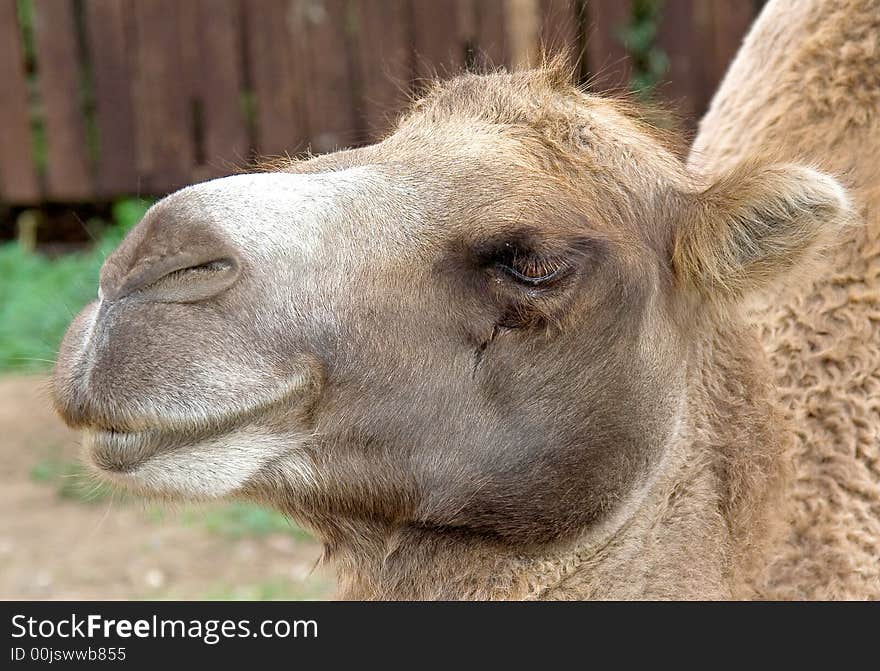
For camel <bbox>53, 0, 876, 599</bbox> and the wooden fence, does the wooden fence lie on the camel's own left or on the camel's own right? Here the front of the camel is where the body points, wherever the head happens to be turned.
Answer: on the camel's own right

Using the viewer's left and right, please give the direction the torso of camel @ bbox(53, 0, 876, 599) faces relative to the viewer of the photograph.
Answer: facing to the left of the viewer

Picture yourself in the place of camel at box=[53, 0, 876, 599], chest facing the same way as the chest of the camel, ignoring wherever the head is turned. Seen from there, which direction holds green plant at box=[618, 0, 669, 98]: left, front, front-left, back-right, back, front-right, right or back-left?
right

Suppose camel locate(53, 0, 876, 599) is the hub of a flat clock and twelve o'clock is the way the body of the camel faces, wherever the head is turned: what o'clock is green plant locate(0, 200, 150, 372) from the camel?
The green plant is roughly at 2 o'clock from the camel.
